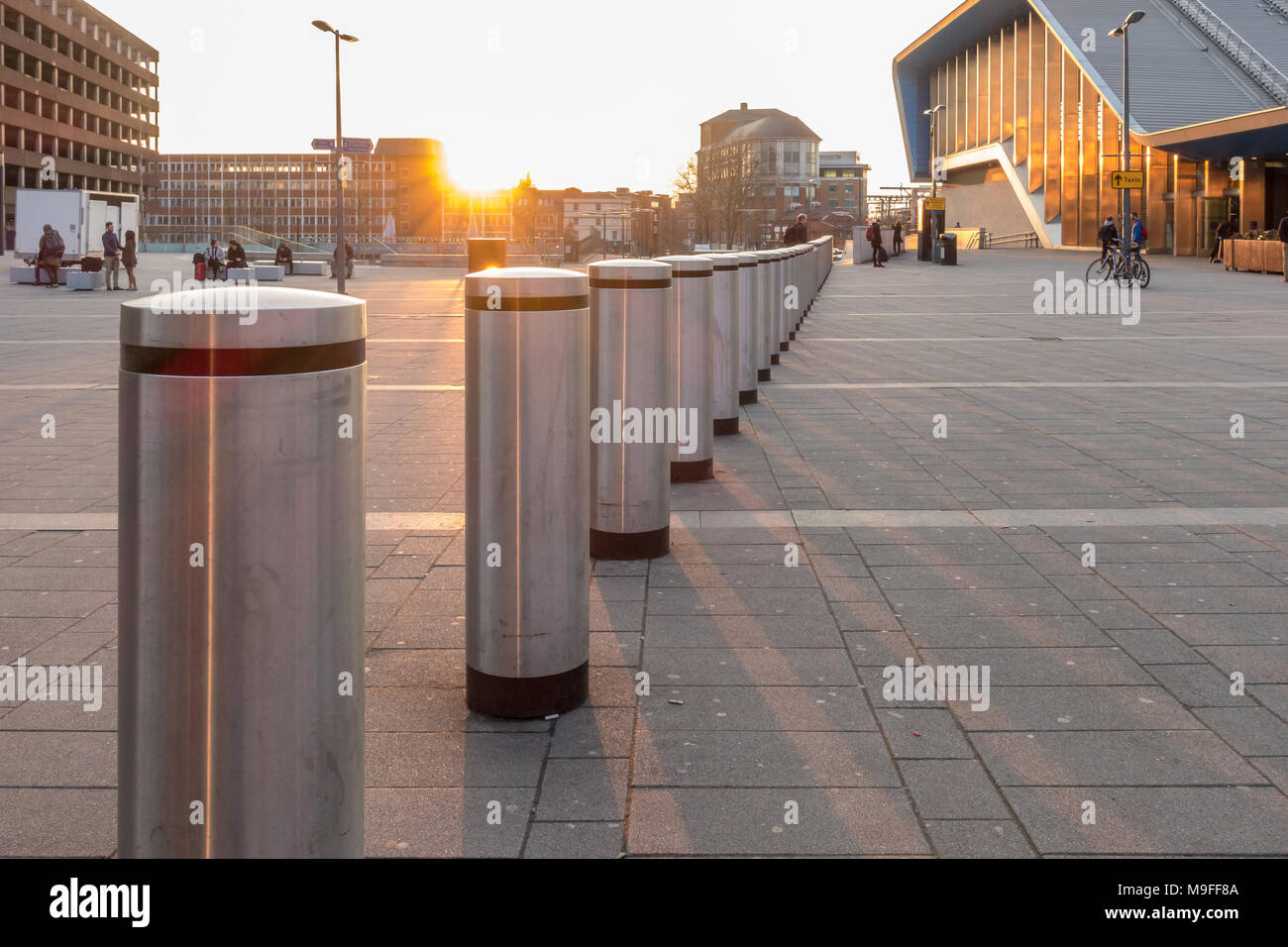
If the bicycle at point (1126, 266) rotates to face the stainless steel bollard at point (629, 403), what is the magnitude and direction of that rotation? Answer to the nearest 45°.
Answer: approximately 90° to its left

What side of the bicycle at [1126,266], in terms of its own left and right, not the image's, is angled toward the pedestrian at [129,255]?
front

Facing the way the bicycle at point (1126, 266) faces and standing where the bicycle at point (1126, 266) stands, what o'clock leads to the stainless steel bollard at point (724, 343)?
The stainless steel bollard is roughly at 9 o'clock from the bicycle.

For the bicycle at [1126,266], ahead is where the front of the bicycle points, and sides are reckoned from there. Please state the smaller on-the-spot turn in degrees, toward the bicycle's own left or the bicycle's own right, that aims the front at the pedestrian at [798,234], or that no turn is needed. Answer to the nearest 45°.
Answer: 0° — it already faces them

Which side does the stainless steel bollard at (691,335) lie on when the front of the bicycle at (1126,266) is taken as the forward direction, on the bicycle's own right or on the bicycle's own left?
on the bicycle's own left

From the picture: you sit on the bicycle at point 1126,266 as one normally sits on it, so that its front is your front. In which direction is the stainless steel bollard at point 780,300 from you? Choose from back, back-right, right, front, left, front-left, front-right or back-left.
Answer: left

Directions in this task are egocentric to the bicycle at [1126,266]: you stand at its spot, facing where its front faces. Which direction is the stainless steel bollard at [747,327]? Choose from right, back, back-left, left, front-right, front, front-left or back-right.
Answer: left

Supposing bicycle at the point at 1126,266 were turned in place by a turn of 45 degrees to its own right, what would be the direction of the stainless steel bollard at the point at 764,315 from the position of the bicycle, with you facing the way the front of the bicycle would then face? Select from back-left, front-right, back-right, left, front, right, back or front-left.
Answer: back-left

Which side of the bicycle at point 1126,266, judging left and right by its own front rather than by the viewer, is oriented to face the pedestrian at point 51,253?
front

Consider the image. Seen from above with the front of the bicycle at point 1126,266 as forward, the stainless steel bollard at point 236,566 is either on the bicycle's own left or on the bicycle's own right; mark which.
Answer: on the bicycle's own left
